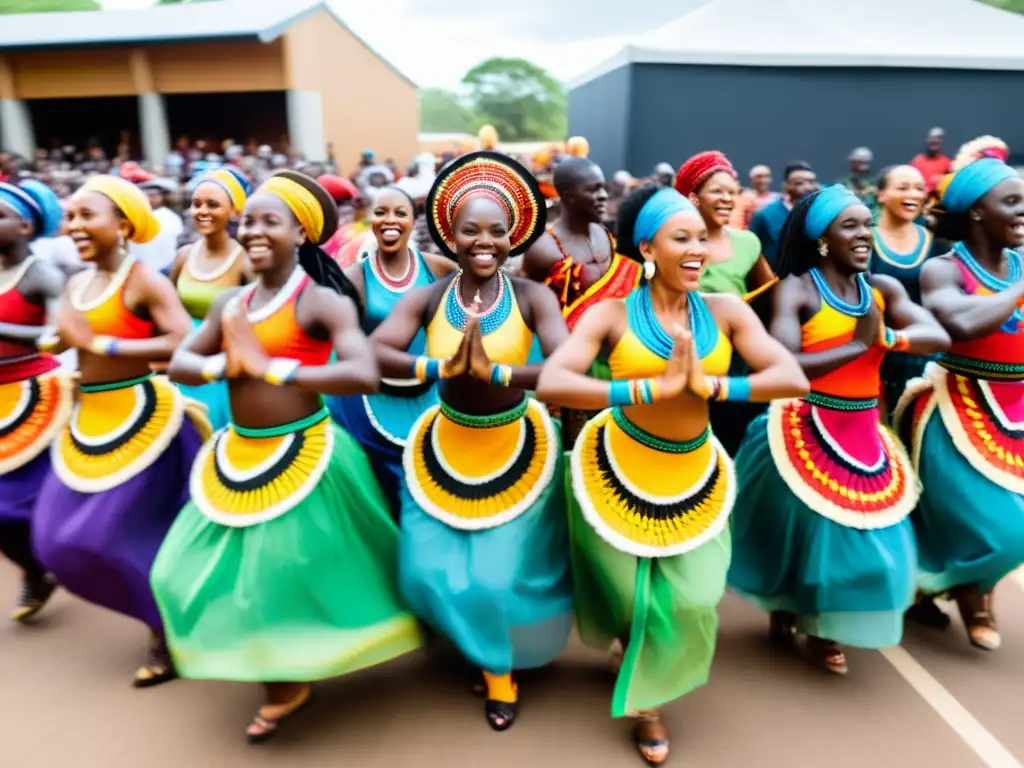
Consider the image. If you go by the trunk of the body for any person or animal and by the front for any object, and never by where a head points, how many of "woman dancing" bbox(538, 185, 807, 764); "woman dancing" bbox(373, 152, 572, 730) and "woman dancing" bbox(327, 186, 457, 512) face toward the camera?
3

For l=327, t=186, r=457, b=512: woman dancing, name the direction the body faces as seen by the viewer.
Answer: toward the camera

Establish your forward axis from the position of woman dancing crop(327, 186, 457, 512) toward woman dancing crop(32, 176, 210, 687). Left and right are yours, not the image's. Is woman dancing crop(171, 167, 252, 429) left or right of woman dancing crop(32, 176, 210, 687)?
right

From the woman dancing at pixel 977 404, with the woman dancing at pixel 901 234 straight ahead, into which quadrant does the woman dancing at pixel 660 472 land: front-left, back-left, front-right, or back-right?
back-left

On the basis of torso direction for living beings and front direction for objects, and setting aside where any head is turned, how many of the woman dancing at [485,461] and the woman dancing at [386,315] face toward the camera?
2

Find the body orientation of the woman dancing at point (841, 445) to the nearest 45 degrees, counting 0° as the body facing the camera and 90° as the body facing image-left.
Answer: approximately 315°

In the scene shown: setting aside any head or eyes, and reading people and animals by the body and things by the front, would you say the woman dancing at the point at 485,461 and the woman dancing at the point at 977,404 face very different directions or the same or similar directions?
same or similar directions

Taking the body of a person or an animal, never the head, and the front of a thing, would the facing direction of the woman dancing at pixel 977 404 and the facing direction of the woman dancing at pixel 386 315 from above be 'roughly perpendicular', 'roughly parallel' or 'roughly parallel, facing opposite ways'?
roughly parallel

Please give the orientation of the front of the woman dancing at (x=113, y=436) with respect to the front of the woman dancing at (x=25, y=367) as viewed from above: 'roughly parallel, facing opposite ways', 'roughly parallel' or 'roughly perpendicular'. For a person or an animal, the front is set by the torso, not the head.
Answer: roughly parallel

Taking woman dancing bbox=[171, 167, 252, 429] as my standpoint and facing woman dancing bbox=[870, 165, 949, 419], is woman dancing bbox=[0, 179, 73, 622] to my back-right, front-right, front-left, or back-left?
back-right

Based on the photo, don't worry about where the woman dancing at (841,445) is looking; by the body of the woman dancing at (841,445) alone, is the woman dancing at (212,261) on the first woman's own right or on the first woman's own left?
on the first woman's own right

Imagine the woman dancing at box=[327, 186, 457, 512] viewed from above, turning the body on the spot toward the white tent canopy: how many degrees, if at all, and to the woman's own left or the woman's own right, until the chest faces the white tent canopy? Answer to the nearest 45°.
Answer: approximately 135° to the woman's own left

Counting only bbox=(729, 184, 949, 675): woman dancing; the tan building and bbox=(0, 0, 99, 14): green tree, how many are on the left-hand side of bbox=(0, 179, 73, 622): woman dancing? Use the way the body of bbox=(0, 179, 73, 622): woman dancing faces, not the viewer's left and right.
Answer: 1

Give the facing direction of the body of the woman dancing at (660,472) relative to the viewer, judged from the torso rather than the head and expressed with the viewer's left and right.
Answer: facing the viewer

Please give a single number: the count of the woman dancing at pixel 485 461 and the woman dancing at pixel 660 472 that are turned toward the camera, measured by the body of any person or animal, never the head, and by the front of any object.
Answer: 2

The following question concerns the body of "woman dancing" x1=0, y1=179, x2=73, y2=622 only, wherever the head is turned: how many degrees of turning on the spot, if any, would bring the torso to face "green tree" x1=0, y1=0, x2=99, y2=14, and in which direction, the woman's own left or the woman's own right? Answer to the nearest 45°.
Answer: approximately 135° to the woman's own right
